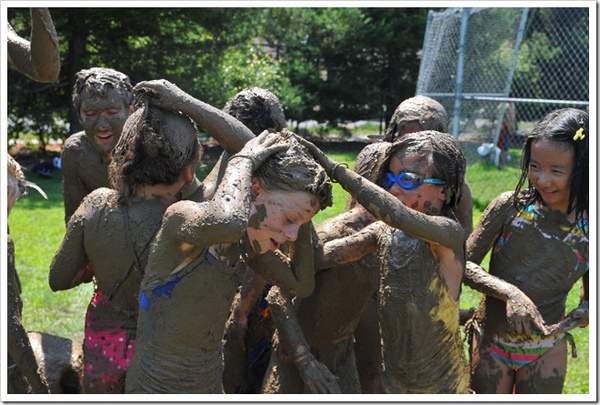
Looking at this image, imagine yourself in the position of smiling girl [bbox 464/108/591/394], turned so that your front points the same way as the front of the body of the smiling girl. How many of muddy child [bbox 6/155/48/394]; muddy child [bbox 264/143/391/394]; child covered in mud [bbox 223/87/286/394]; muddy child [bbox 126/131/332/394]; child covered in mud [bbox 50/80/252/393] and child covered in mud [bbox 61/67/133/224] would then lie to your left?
0

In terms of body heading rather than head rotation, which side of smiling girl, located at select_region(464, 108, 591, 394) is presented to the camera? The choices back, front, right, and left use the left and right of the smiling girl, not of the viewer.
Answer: front

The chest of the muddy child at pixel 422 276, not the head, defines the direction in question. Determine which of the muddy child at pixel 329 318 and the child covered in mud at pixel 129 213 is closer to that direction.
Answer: the child covered in mud

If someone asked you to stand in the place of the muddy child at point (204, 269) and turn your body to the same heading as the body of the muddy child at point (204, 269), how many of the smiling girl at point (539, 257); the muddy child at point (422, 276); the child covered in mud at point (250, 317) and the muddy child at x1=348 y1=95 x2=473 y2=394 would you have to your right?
0

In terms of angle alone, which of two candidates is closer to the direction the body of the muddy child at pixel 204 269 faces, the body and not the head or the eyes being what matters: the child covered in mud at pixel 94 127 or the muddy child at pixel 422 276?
the muddy child

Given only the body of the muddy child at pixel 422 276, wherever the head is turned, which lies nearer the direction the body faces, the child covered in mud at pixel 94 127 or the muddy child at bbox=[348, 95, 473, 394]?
the child covered in mud

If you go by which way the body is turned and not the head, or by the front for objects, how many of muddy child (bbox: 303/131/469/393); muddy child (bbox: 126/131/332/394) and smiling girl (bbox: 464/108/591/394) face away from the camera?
0

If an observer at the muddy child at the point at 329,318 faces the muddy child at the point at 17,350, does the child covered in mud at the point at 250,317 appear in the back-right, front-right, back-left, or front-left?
front-right

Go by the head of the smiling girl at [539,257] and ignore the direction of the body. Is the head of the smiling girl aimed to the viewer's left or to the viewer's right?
to the viewer's left

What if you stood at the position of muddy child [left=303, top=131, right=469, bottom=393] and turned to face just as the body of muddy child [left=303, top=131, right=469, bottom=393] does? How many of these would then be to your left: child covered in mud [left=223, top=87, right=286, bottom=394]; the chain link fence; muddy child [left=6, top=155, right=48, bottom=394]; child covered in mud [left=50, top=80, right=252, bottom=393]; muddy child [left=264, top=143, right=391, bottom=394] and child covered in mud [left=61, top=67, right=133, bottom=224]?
0

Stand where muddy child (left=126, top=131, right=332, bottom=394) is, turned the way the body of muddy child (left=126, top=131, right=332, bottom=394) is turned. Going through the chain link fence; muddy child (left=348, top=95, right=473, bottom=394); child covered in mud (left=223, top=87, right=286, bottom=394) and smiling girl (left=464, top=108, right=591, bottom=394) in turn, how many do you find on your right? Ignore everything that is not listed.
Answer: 0

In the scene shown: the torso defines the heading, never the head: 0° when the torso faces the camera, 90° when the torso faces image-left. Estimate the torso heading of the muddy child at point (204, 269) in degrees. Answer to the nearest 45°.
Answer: approximately 315°

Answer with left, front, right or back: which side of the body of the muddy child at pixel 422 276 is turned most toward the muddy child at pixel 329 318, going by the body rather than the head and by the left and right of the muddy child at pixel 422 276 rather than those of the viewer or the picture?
right

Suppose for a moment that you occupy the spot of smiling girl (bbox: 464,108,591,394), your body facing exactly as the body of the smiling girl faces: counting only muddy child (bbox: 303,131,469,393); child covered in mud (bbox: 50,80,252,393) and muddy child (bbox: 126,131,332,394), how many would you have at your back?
0

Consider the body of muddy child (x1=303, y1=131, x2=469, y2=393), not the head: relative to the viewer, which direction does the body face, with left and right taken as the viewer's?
facing the viewer and to the left of the viewer

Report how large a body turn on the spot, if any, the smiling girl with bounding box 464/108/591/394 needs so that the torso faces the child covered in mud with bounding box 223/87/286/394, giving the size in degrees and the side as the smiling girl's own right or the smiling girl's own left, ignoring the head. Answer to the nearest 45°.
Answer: approximately 90° to the smiling girl's own right
